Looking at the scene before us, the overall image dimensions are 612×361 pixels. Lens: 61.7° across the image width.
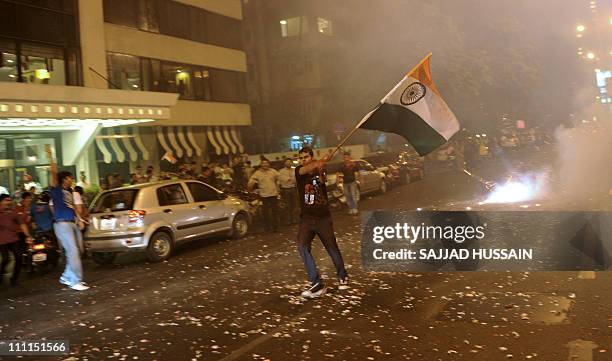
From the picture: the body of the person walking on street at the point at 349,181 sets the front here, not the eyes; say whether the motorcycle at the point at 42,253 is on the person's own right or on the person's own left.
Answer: on the person's own right

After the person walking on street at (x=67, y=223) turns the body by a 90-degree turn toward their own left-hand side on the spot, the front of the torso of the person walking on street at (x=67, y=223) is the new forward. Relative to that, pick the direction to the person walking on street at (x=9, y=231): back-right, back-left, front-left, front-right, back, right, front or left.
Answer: left

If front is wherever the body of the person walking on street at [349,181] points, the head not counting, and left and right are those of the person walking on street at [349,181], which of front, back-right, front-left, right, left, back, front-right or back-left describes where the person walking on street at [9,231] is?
front-right

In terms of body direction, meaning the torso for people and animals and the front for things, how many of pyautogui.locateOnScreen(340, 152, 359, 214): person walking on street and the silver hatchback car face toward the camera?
1

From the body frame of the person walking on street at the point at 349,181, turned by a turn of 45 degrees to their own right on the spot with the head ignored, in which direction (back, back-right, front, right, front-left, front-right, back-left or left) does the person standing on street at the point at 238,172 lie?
right

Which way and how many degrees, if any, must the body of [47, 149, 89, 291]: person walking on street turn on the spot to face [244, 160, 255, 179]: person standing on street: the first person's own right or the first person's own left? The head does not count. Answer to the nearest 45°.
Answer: approximately 90° to the first person's own left

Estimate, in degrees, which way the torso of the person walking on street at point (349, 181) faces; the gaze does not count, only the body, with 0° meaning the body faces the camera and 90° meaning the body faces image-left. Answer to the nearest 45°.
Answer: approximately 0°
